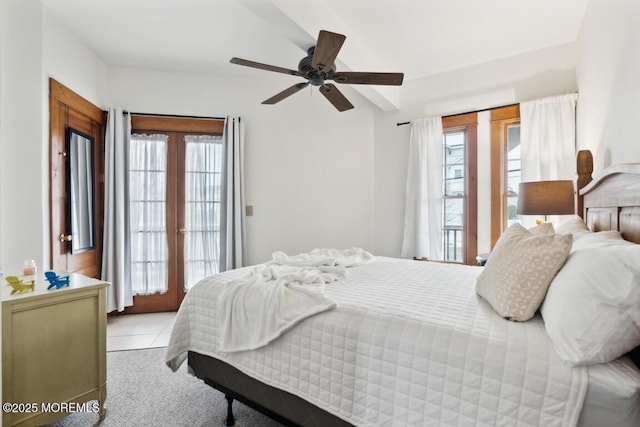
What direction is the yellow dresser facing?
to the viewer's right

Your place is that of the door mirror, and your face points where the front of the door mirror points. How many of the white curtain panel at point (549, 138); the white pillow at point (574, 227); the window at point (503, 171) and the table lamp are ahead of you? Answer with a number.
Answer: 4

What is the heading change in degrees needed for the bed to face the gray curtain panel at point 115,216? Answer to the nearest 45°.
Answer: approximately 45° to its right

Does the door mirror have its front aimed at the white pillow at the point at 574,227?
yes

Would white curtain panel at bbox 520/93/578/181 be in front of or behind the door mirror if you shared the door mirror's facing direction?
in front

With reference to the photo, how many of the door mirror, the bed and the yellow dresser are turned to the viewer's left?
1

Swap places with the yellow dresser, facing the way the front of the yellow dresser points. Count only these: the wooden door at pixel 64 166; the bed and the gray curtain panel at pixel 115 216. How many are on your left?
2

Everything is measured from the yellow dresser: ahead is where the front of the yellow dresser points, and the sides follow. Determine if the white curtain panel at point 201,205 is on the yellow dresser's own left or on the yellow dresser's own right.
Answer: on the yellow dresser's own left

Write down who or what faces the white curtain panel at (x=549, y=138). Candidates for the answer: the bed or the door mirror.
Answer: the door mirror

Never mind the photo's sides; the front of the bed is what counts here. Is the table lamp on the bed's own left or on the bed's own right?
on the bed's own right

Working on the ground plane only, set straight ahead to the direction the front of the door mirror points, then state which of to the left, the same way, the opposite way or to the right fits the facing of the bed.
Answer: the opposite way

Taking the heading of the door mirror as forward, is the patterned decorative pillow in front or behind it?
in front

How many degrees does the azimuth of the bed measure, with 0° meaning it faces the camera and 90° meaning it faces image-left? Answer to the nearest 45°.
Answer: approximately 90°
